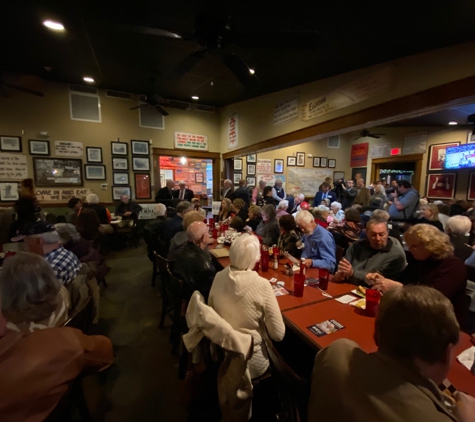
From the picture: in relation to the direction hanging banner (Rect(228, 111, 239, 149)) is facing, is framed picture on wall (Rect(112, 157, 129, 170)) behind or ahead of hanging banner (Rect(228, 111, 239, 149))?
ahead

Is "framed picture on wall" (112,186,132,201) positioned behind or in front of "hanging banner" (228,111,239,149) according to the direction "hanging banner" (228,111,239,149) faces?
in front

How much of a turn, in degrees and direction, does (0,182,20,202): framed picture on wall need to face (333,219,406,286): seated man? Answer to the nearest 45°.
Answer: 0° — it already faces them

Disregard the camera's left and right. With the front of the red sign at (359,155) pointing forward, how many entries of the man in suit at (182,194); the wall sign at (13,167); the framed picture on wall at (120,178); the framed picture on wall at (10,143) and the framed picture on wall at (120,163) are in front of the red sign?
5

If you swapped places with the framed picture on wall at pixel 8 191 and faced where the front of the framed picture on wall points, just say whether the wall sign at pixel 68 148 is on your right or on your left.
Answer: on your left

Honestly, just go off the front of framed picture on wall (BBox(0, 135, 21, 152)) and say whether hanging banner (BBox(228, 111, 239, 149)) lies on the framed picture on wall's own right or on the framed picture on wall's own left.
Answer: on the framed picture on wall's own left

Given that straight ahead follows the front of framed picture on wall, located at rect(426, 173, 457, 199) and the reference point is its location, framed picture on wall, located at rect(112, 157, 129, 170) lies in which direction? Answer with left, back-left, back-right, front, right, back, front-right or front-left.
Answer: front-right

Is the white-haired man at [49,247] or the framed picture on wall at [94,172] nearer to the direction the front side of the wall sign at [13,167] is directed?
the white-haired man

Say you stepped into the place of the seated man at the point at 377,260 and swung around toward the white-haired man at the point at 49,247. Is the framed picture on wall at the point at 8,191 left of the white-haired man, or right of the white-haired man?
right

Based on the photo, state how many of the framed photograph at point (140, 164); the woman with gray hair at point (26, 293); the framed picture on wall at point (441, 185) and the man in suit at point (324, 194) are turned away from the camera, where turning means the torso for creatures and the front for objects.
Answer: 1

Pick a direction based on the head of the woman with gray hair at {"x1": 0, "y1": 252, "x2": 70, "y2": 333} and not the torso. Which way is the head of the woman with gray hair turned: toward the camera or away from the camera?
away from the camera

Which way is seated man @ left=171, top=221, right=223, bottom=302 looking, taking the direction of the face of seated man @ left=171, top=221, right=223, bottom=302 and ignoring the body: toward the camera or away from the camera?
away from the camera

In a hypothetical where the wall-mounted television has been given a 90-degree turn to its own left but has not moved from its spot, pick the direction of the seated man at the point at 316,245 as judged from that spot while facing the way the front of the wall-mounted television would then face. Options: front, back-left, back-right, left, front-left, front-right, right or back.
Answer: front-right

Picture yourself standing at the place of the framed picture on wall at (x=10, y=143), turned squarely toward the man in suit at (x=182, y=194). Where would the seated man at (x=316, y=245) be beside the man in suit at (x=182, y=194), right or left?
right

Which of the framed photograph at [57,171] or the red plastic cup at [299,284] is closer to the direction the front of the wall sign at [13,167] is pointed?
the red plastic cup
